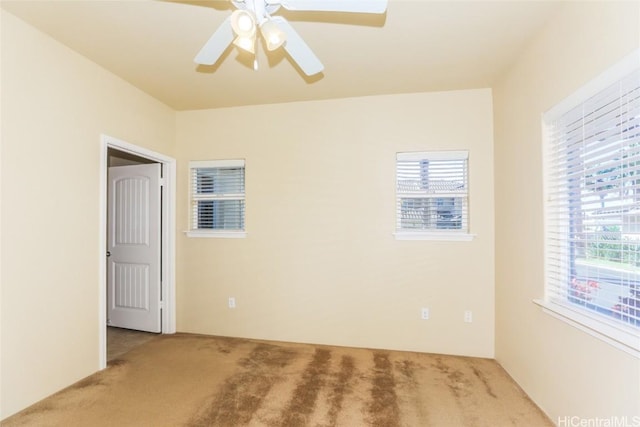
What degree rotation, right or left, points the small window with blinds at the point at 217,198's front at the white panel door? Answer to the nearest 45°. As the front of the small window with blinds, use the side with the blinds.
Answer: approximately 90° to its right

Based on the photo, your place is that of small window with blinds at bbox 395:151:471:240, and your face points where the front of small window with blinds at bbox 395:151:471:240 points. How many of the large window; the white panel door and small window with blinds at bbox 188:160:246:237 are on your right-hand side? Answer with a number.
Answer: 2

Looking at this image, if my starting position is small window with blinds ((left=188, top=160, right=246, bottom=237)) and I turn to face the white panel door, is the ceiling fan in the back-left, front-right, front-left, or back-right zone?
back-left

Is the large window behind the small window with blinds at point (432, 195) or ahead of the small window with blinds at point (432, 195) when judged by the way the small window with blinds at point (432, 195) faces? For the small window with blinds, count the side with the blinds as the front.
ahead

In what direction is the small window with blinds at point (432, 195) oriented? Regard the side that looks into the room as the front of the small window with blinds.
toward the camera

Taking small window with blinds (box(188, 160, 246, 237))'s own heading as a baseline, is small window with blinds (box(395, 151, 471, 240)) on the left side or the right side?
on its left

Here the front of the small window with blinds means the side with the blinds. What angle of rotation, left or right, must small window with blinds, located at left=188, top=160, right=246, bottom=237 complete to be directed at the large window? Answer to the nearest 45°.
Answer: approximately 45° to its left

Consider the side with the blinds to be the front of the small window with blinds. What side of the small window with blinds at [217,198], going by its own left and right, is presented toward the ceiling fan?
front

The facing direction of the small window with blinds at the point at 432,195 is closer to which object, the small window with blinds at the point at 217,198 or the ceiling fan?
the ceiling fan

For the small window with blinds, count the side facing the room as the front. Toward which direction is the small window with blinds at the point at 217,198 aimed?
toward the camera

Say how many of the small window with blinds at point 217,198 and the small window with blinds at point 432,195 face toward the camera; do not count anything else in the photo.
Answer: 2

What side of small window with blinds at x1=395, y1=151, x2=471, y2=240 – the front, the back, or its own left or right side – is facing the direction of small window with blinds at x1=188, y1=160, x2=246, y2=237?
right
